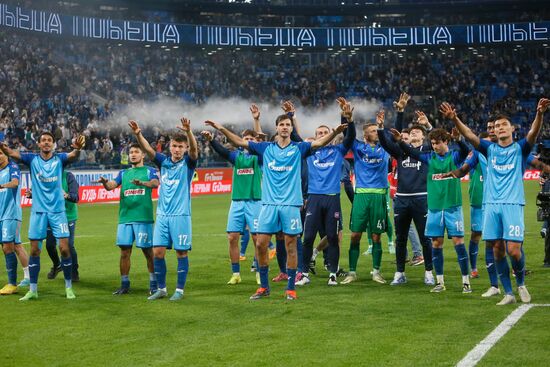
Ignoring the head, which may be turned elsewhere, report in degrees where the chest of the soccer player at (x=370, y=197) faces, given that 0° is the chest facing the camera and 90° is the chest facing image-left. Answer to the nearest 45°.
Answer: approximately 0°

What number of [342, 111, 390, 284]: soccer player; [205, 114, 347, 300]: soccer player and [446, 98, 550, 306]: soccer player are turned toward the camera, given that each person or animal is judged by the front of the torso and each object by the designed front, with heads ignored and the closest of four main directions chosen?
3

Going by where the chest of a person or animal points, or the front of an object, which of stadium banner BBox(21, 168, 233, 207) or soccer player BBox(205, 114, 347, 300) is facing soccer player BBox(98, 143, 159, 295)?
the stadium banner

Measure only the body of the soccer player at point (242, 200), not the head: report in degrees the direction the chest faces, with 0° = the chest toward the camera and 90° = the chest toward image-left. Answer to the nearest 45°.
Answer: approximately 0°

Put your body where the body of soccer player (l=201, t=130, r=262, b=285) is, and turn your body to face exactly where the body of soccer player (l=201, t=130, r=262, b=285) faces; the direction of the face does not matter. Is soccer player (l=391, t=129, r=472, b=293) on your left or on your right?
on your left

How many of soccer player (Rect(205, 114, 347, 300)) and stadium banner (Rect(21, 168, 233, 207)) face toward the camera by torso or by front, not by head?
2
